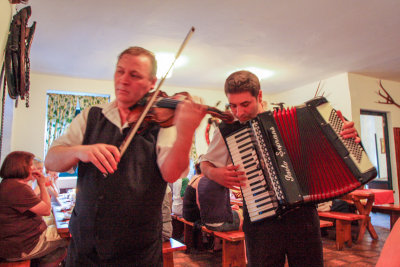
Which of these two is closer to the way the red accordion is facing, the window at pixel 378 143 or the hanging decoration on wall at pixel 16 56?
the hanging decoration on wall

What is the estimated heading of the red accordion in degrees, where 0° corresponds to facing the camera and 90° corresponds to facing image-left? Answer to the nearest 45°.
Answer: approximately 0°

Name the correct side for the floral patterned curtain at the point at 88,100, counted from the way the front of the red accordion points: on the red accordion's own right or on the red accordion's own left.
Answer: on the red accordion's own right

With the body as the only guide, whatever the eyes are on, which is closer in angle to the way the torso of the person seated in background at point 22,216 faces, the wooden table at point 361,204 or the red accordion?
the wooden table

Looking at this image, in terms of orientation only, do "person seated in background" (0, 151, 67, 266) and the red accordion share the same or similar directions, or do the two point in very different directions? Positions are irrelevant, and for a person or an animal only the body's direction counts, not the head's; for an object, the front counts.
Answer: very different directions

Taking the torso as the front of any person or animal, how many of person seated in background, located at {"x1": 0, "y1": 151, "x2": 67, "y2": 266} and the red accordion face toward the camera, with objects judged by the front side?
1

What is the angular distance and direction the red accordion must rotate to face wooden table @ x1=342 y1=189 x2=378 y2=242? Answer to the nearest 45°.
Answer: approximately 180°

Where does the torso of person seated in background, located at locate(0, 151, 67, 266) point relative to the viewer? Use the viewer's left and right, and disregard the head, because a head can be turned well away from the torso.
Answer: facing away from the viewer and to the right of the viewer
